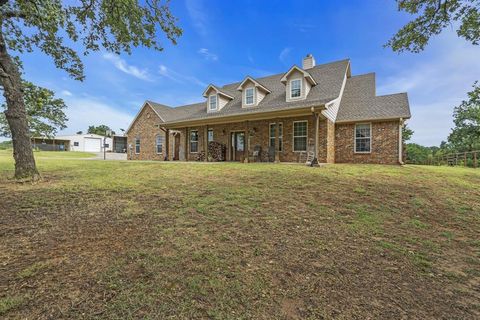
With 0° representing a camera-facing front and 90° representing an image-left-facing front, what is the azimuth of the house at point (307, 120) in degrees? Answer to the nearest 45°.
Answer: approximately 45°
